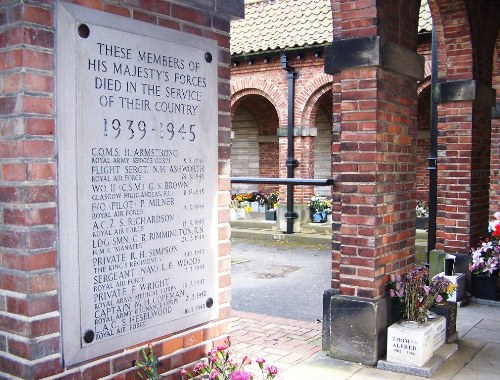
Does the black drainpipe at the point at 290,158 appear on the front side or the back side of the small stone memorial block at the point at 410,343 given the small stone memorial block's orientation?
on the back side

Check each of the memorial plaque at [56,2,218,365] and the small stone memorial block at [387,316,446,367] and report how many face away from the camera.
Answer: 0

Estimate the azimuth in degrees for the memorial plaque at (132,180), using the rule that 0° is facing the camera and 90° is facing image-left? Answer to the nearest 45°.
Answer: approximately 315°

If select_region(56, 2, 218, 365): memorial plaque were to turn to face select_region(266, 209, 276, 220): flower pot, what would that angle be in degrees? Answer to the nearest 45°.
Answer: approximately 135° to its left

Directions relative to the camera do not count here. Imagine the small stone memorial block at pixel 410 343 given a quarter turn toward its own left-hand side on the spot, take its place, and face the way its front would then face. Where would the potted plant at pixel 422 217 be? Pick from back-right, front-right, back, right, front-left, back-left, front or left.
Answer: left

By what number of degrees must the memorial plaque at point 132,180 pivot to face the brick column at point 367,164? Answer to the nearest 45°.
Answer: approximately 90° to its left

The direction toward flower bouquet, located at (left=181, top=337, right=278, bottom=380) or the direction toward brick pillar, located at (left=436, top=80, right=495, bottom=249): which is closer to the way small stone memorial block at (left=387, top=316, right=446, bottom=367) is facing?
the flower bouquet

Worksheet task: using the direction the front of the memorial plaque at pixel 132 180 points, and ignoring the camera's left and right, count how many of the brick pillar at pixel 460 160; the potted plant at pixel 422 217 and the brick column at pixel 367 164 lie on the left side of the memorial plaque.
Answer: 3

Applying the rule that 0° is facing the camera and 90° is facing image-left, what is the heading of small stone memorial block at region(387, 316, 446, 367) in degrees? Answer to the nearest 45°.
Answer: approximately 0°

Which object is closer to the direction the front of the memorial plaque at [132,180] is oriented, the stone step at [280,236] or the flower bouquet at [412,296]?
the flower bouquet
